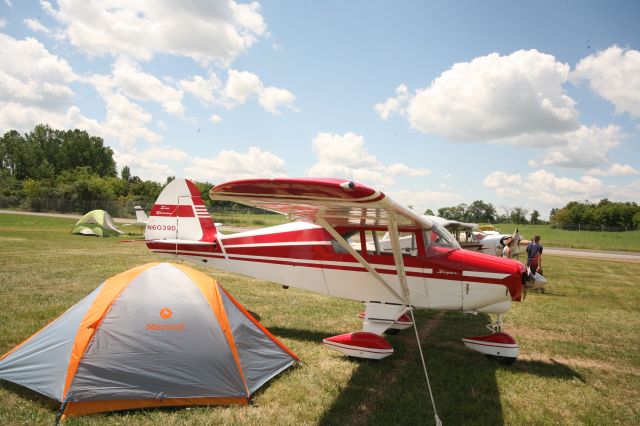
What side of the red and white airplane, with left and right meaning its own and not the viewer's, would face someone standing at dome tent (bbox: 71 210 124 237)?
back

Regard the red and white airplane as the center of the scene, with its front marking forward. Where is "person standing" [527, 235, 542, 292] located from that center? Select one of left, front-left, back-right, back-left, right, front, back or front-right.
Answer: left

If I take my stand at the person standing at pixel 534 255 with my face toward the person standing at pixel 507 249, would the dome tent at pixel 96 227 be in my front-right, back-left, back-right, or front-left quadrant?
front-left

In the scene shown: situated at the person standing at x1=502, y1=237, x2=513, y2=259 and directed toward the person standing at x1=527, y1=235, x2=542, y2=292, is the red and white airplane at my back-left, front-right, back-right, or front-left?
front-right

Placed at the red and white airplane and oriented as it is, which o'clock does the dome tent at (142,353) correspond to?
The dome tent is roughly at 3 o'clock from the red and white airplane.

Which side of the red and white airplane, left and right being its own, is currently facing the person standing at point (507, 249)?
left

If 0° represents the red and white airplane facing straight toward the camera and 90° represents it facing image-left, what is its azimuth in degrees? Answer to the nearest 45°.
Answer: approximately 315°
